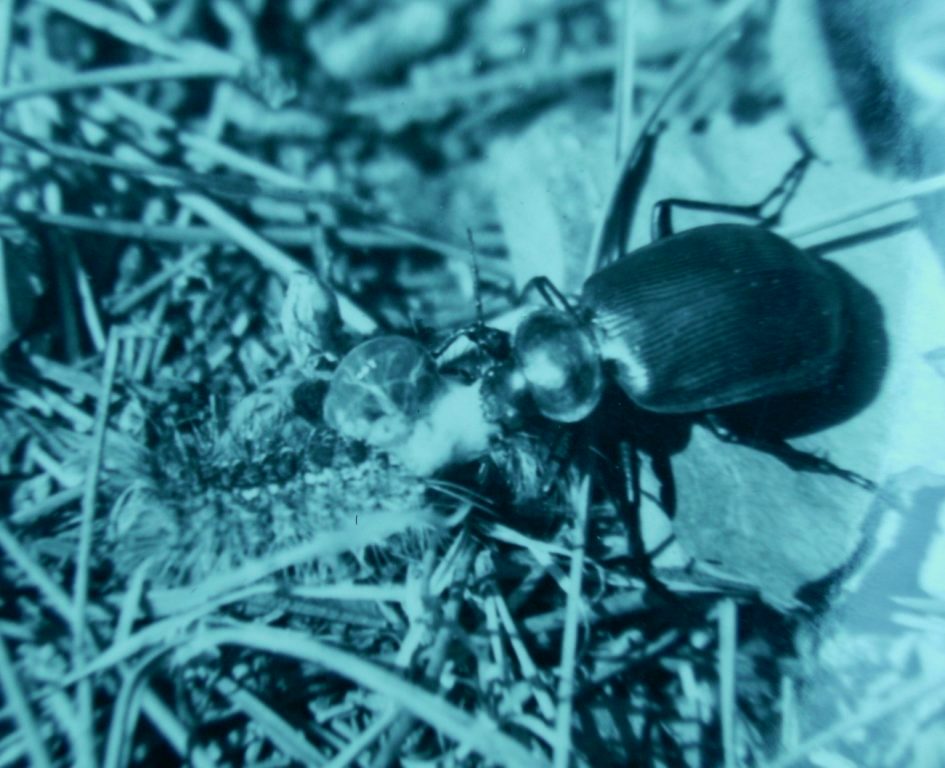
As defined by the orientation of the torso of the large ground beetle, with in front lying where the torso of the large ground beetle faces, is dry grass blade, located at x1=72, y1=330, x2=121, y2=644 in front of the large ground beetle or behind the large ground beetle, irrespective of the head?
in front

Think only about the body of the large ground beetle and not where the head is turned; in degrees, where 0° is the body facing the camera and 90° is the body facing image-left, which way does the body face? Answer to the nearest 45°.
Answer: approximately 90°

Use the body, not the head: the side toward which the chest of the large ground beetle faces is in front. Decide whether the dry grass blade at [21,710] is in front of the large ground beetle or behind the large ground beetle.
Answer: in front

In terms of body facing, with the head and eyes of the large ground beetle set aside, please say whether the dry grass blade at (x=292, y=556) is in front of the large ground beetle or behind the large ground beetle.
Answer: in front
